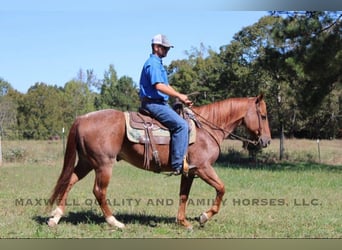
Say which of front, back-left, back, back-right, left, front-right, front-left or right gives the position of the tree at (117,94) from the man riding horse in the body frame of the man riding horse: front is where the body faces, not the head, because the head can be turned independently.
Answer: left

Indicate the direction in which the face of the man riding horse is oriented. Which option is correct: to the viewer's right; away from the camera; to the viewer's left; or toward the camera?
to the viewer's right

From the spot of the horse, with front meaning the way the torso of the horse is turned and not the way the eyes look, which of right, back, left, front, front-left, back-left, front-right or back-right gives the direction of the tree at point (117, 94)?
left

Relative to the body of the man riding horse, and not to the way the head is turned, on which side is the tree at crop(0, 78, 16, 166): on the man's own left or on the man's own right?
on the man's own left

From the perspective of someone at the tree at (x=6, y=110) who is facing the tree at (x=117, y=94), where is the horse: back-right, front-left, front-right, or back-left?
front-right

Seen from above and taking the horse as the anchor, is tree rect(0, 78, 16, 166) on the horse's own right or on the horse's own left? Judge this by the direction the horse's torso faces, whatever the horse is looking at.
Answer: on the horse's own left

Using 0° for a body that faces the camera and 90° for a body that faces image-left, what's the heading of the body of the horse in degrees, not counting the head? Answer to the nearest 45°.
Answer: approximately 270°

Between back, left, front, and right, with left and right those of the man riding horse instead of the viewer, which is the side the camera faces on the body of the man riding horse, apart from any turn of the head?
right
